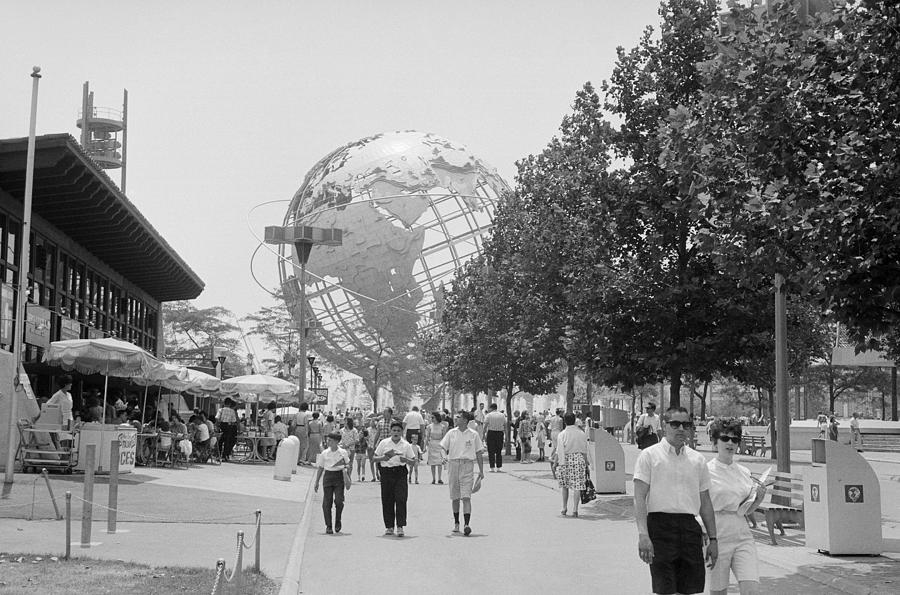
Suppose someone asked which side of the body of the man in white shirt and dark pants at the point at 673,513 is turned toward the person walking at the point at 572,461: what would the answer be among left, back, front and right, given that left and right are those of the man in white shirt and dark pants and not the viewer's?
back

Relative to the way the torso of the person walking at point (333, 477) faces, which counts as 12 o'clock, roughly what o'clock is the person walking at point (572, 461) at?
the person walking at point (572, 461) is roughly at 8 o'clock from the person walking at point (333, 477).

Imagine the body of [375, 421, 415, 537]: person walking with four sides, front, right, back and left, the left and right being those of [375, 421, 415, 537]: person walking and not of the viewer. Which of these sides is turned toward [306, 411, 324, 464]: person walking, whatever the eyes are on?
back

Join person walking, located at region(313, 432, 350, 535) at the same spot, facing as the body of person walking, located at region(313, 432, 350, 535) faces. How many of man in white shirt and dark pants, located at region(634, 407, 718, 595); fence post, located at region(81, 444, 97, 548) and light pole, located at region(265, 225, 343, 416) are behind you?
1

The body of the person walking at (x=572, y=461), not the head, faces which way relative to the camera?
away from the camera

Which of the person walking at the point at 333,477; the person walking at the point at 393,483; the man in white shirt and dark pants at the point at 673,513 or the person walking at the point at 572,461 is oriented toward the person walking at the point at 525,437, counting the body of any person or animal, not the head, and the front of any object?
the person walking at the point at 572,461

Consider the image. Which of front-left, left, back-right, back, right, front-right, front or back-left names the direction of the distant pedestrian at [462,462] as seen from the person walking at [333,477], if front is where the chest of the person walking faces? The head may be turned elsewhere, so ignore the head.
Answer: left

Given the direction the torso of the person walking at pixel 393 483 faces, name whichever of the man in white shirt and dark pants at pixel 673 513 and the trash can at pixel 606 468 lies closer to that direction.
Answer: the man in white shirt and dark pants

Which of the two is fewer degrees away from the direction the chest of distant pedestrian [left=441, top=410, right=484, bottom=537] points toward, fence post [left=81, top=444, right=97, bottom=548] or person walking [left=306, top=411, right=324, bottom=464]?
the fence post

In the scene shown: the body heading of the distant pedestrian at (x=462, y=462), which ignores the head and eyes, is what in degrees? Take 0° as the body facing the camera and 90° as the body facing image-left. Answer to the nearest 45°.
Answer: approximately 0°
